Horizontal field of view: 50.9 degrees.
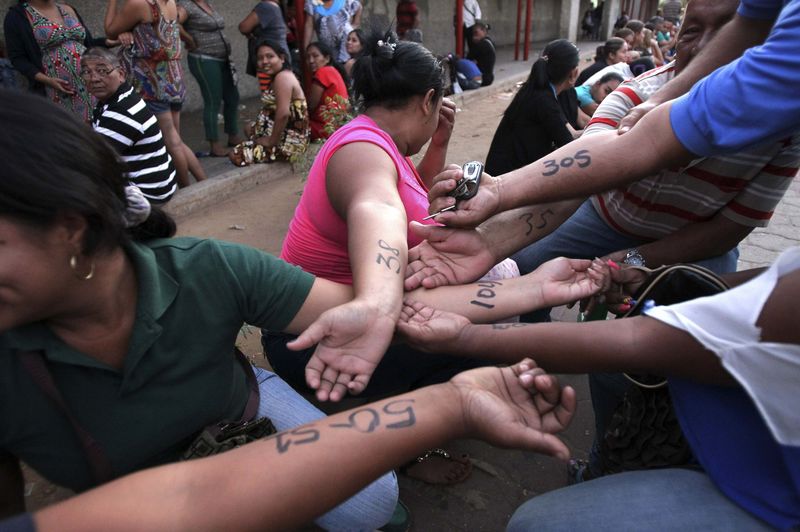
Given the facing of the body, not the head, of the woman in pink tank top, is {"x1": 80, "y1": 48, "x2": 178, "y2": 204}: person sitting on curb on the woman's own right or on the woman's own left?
on the woman's own left

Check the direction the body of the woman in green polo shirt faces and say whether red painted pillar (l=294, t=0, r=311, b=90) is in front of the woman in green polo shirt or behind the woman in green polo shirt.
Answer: behind

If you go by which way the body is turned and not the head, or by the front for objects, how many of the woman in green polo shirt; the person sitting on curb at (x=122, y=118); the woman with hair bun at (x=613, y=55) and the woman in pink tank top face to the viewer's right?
2

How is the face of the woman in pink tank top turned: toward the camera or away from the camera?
away from the camera

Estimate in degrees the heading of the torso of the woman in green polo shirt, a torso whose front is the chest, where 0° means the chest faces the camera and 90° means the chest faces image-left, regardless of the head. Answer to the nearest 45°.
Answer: approximately 45°

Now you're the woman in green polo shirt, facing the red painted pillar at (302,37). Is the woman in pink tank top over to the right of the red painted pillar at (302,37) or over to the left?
right
